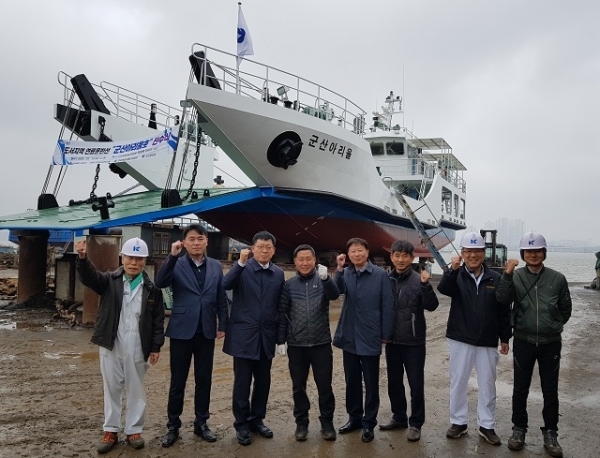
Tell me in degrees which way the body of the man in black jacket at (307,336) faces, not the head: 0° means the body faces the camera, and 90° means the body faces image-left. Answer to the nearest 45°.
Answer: approximately 0°

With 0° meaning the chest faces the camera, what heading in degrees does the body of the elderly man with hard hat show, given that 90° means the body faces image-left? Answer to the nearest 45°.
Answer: approximately 0°

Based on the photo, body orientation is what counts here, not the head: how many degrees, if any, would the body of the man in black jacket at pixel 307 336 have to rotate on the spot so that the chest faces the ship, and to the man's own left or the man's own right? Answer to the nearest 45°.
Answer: approximately 180°

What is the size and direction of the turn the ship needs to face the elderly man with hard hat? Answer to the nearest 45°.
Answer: approximately 45° to its left

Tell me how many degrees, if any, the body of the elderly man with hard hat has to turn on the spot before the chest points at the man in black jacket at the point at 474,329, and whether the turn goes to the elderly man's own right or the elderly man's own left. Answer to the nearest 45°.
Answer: approximately 90° to the elderly man's own left
